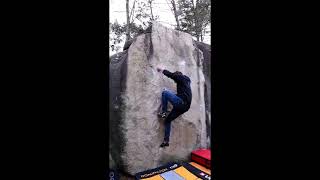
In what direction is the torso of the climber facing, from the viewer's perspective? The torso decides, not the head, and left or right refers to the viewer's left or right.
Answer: facing away from the viewer and to the left of the viewer
